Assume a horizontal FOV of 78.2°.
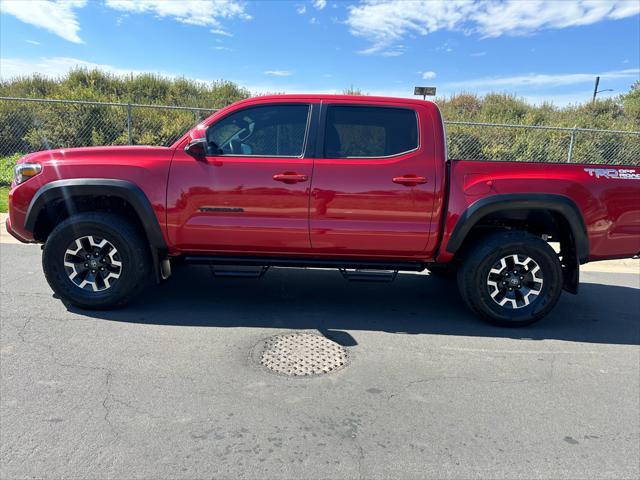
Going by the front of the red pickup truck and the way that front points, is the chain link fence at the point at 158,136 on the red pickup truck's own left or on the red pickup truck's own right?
on the red pickup truck's own right

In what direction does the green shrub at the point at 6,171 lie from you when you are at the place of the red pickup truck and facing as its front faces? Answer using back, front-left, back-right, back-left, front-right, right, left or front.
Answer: front-right

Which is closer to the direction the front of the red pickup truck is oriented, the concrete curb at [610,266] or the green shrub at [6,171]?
the green shrub

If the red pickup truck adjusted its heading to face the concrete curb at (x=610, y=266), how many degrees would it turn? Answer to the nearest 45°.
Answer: approximately 135° to its right

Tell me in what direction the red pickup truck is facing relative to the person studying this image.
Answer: facing to the left of the viewer

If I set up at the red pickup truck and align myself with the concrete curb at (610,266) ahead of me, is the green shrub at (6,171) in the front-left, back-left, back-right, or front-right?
back-left
